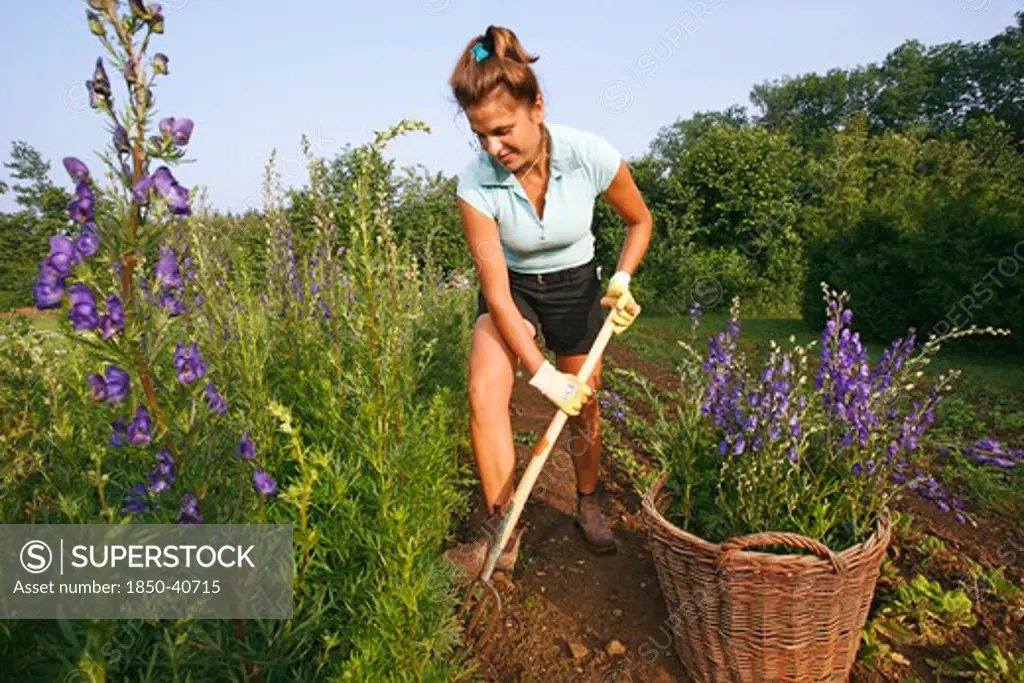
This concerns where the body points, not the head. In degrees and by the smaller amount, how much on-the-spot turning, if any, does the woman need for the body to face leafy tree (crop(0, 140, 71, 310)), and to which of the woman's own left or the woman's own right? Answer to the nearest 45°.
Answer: approximately 135° to the woman's own right

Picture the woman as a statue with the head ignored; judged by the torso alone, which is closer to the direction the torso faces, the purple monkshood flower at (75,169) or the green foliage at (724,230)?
the purple monkshood flower

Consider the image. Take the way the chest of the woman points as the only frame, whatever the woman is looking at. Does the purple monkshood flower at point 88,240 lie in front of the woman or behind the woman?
in front

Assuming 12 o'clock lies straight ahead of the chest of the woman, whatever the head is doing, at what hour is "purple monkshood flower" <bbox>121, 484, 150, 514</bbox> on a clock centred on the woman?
The purple monkshood flower is roughly at 1 o'clock from the woman.

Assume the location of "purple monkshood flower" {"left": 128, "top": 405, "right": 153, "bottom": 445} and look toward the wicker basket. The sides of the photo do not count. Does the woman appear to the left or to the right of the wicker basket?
left

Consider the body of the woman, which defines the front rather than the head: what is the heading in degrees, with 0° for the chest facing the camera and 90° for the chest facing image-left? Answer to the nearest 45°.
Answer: approximately 0°

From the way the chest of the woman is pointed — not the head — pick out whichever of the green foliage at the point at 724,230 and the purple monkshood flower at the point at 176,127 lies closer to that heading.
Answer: the purple monkshood flower

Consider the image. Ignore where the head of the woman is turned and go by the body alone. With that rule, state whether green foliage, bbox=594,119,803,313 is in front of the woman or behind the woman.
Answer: behind

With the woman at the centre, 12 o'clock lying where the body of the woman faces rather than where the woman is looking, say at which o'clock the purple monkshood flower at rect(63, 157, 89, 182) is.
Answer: The purple monkshood flower is roughly at 1 o'clock from the woman.

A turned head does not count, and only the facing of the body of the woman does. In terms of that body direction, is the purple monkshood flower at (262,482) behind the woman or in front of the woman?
in front
